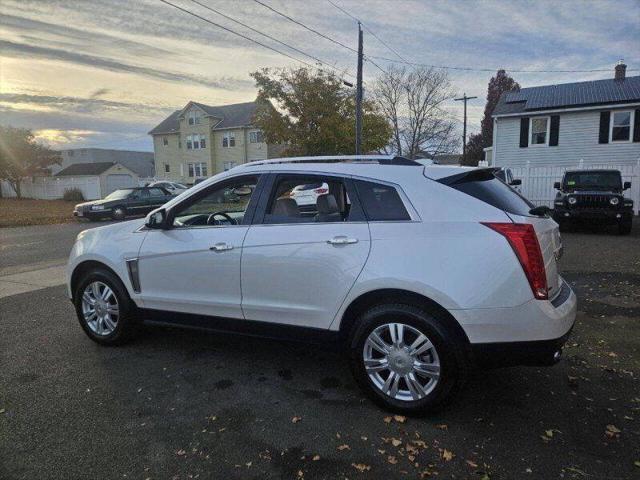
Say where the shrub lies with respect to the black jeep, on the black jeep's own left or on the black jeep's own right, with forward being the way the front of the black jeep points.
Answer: on the black jeep's own right

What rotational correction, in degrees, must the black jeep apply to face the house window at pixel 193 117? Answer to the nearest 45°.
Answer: approximately 135° to its right

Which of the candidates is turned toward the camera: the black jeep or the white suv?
the black jeep

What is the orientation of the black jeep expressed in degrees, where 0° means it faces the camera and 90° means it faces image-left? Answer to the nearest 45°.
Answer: approximately 0°

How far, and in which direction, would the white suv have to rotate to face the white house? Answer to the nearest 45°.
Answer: approximately 90° to its right

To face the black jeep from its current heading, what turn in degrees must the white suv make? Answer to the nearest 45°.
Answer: approximately 90° to its right

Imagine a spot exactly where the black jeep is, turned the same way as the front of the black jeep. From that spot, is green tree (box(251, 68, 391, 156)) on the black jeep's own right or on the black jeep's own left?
on the black jeep's own right

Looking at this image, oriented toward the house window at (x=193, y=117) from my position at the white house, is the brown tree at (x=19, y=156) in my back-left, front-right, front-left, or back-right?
front-left

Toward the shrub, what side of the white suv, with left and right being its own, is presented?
front

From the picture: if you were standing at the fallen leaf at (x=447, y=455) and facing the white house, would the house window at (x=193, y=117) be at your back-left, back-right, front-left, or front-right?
front-left

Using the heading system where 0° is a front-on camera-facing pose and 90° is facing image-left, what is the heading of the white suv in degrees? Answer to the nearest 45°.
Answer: approximately 135°

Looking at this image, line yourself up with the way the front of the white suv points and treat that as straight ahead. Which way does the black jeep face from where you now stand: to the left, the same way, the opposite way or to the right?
to the left

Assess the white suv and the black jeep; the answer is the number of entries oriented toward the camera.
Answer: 1

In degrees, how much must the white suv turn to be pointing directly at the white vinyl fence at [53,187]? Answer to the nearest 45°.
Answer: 0° — it already faces it

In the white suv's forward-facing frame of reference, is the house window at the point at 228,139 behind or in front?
in front

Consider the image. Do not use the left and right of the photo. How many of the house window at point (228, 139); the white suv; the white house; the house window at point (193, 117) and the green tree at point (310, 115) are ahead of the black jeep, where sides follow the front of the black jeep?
1

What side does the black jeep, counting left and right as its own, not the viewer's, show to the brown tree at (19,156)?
right
